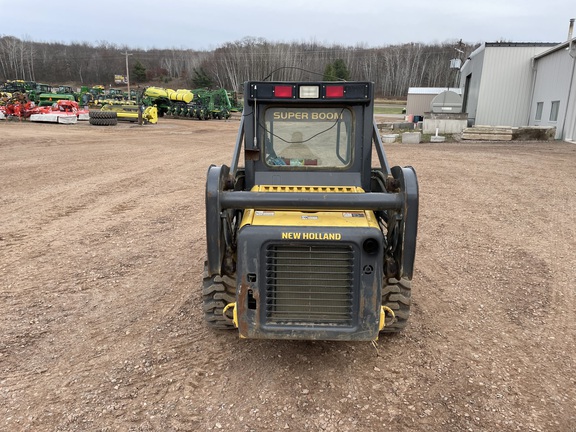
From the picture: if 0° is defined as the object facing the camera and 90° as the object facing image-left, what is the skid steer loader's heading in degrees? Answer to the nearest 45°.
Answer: approximately 180°

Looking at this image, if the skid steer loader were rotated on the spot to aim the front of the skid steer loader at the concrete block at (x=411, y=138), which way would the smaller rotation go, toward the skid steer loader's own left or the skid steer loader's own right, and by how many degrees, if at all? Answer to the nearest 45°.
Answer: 0° — it already faces it

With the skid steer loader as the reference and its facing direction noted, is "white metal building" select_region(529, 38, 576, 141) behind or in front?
in front

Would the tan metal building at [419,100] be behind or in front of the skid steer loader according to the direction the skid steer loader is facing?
in front

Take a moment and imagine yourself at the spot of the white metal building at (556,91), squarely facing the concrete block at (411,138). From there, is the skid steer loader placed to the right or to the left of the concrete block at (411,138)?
left
